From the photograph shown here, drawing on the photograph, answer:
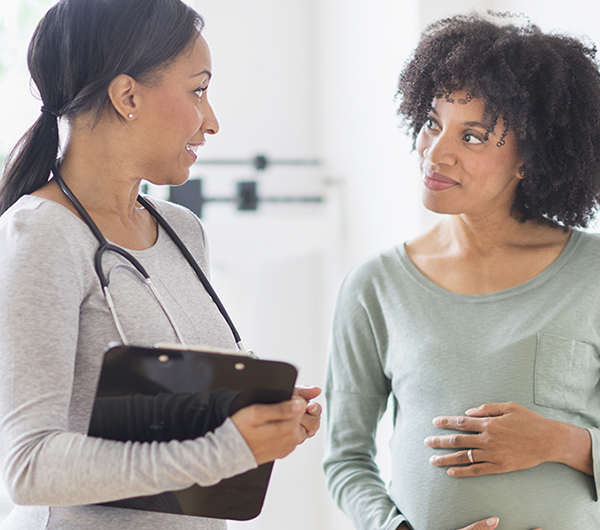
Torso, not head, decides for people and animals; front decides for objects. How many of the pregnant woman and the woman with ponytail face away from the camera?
0

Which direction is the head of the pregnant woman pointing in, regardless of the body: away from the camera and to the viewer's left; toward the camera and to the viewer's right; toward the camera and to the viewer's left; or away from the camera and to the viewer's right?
toward the camera and to the viewer's left

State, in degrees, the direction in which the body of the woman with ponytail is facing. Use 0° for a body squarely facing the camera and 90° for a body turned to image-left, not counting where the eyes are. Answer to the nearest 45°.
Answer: approximately 315°

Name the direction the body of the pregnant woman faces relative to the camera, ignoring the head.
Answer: toward the camera

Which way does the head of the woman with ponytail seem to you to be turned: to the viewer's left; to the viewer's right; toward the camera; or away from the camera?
to the viewer's right
